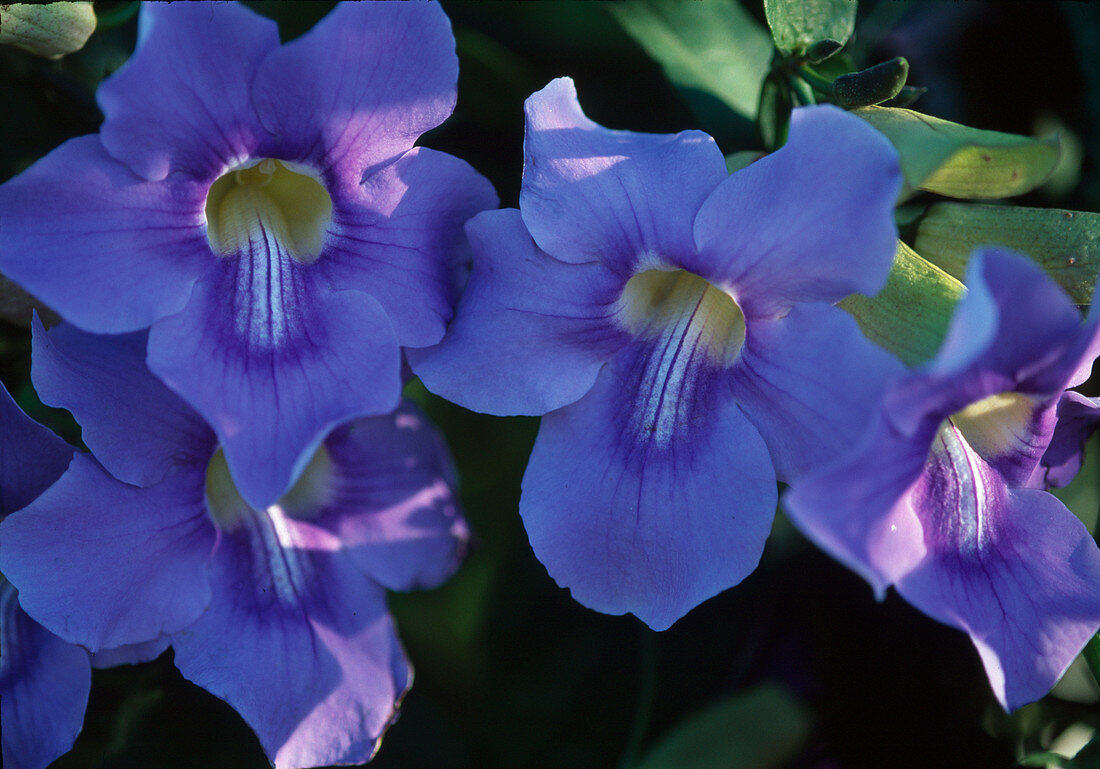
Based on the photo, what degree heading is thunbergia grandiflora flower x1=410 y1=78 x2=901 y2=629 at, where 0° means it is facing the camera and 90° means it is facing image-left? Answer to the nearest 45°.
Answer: approximately 0°

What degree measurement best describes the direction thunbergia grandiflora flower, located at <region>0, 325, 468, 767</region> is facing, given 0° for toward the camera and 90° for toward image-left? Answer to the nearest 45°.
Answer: approximately 0°
